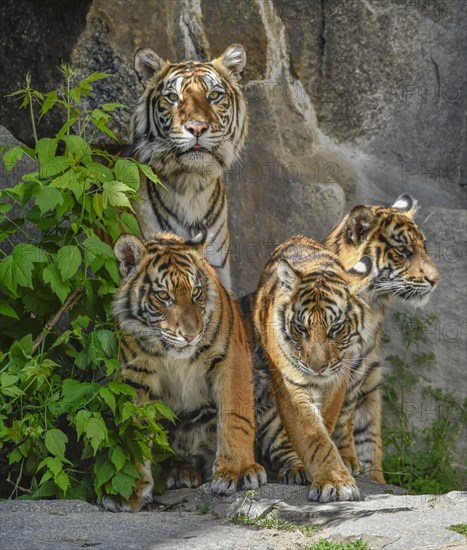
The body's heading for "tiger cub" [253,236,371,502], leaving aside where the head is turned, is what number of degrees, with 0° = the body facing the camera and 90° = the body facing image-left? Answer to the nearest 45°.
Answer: approximately 0°

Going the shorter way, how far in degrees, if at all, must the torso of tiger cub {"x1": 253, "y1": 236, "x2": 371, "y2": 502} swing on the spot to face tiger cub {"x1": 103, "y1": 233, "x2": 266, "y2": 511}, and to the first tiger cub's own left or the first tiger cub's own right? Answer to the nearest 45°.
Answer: approximately 45° to the first tiger cub's own right

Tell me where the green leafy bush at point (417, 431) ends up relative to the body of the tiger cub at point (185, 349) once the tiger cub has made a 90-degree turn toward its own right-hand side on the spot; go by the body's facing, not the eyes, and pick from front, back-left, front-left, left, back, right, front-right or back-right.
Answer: back-right

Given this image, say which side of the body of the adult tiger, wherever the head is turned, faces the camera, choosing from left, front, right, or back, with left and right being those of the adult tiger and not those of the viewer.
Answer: front

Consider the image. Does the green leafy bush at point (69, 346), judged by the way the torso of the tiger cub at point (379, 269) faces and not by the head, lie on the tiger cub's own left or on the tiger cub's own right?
on the tiger cub's own right

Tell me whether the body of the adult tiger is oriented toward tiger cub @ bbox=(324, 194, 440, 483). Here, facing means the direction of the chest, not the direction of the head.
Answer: no

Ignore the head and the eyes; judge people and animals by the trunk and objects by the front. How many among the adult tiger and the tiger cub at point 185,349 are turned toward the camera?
2

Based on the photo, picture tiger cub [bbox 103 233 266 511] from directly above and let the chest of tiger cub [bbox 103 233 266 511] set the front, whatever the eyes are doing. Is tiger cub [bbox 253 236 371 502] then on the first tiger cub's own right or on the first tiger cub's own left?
on the first tiger cub's own left

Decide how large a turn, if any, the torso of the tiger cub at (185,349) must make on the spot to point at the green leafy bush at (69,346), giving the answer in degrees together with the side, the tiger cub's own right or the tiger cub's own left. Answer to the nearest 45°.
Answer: approximately 90° to the tiger cub's own right

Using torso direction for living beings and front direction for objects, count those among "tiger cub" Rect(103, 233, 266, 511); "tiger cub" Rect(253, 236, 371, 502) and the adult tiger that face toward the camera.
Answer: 3

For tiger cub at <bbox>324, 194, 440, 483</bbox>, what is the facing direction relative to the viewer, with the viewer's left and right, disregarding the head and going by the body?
facing the viewer and to the right of the viewer

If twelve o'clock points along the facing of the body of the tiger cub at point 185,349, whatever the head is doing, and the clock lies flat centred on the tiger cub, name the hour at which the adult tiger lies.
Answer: The adult tiger is roughly at 6 o'clock from the tiger cub.

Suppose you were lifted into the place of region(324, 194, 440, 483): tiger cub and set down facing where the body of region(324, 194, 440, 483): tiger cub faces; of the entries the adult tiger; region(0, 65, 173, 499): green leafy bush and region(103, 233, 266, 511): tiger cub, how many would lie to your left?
0

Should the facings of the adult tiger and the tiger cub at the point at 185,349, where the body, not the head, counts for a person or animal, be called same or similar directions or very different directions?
same or similar directions
